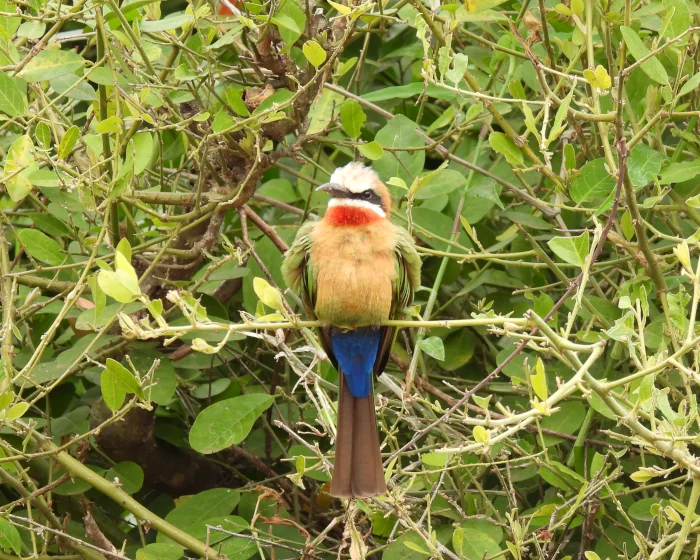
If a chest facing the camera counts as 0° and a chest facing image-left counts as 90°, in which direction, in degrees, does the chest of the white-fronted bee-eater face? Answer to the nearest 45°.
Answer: approximately 0°
